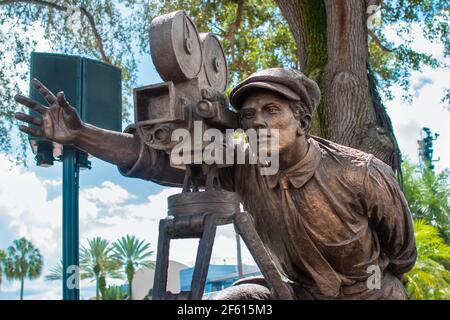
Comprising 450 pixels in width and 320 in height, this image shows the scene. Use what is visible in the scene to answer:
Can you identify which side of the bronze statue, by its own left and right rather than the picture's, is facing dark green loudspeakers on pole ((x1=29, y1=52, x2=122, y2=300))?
right

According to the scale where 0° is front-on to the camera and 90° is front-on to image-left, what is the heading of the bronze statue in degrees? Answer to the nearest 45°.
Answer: approximately 45°
